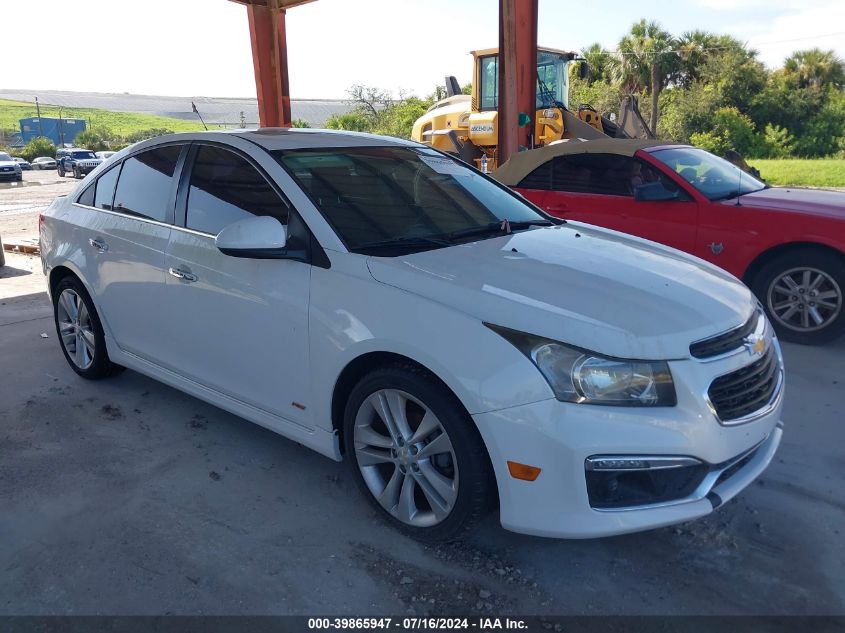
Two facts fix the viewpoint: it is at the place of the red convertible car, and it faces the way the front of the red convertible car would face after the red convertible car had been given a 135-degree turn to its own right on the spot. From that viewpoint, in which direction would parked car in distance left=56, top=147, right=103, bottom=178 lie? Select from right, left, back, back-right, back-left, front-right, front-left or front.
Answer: front-right

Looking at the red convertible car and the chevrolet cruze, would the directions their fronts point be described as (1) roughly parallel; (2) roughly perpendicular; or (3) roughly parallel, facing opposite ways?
roughly parallel

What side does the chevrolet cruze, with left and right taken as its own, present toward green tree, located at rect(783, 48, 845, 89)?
left

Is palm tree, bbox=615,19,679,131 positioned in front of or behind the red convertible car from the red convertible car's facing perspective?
behind

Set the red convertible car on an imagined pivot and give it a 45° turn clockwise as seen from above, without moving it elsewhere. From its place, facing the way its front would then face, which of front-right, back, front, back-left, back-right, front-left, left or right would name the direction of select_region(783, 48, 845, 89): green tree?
back

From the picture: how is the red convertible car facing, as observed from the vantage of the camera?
facing the viewer and to the right of the viewer

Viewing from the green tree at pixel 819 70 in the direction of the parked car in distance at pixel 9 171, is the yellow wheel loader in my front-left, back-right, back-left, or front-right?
front-left

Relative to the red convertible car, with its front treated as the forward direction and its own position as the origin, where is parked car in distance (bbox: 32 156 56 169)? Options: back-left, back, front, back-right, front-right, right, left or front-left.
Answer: back

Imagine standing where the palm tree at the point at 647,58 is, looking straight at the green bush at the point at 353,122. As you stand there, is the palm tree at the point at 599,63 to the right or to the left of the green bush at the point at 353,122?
right

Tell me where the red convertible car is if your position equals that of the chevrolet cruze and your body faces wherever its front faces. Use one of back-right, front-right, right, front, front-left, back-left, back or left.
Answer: left

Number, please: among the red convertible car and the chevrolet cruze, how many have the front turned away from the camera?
0

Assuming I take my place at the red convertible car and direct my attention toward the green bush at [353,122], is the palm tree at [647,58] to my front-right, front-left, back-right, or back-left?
front-right

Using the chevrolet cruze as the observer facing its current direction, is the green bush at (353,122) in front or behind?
behind
